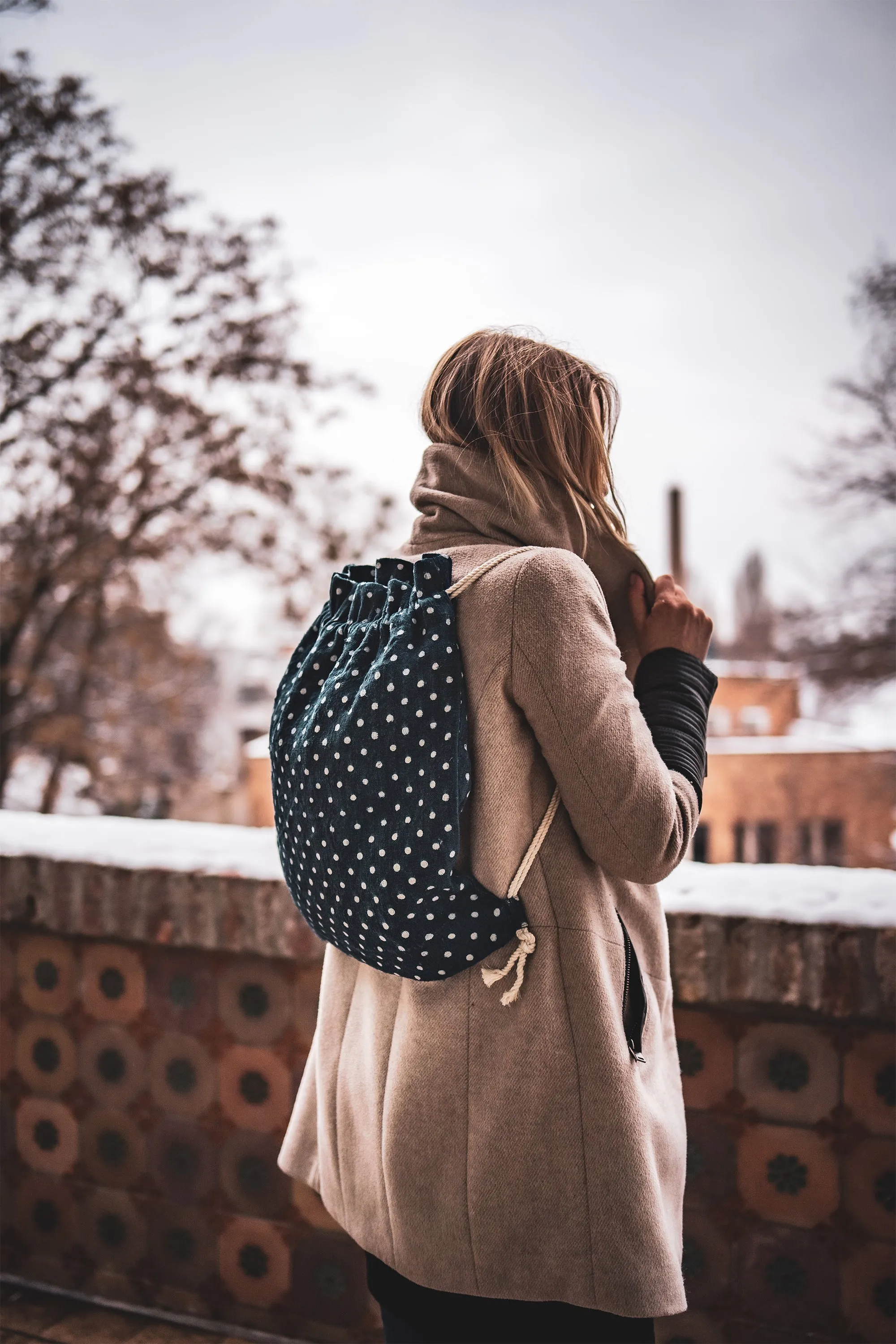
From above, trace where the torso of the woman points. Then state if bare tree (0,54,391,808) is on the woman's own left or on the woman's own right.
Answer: on the woman's own left

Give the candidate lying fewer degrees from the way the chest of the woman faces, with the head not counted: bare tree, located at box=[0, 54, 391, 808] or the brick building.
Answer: the brick building

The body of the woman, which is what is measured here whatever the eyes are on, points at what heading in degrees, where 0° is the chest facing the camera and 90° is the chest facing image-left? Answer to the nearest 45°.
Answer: approximately 225°

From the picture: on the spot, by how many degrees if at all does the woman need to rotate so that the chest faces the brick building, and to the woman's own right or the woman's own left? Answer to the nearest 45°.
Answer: approximately 45° to the woman's own left

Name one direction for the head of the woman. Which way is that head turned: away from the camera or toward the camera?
away from the camera
